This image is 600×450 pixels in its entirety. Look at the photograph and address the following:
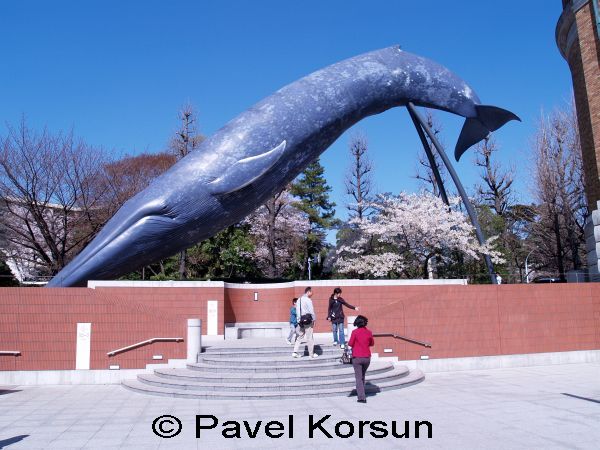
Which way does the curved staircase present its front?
toward the camera

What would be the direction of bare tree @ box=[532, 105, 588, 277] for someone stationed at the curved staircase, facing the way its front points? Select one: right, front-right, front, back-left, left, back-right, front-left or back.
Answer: back-left

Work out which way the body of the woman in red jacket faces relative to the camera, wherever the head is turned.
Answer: away from the camera

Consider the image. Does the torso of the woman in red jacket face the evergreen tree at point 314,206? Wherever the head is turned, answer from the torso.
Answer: yes

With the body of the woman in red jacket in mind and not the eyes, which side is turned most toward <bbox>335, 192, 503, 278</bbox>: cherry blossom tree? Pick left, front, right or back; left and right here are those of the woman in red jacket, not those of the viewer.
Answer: front

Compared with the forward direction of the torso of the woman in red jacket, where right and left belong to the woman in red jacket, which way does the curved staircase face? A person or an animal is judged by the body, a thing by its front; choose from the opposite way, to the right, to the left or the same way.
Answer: the opposite way

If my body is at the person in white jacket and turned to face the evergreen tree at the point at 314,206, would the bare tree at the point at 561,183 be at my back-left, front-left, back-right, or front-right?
front-right

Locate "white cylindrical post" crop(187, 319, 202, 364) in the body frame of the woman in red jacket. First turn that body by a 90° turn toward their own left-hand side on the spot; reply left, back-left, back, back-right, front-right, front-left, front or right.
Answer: front-right

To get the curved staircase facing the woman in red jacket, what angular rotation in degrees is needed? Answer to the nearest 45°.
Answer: approximately 45° to its left
